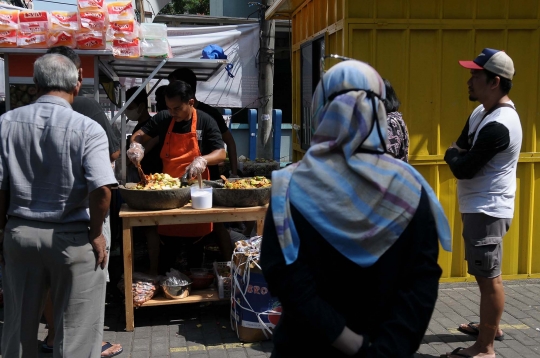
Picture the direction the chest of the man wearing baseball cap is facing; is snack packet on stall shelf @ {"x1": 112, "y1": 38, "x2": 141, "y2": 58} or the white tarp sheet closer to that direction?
the snack packet on stall shelf

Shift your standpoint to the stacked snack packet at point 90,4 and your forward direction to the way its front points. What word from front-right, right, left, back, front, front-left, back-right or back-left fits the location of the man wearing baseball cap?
front-left

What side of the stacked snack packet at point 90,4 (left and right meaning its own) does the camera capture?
front

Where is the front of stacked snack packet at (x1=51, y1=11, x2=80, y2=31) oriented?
toward the camera

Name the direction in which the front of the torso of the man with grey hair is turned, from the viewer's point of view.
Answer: away from the camera

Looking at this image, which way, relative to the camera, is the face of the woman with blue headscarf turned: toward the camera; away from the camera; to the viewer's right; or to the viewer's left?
away from the camera

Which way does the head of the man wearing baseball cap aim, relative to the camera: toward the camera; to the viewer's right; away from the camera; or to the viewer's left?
to the viewer's left

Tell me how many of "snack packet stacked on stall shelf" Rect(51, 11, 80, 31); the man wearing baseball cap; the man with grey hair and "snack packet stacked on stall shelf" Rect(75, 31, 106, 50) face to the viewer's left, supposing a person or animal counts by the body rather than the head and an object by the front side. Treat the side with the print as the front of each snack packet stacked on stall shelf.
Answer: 1

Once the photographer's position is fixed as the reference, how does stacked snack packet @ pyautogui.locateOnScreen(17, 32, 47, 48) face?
facing the viewer

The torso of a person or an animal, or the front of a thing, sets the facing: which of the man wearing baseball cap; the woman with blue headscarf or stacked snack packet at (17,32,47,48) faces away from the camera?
the woman with blue headscarf

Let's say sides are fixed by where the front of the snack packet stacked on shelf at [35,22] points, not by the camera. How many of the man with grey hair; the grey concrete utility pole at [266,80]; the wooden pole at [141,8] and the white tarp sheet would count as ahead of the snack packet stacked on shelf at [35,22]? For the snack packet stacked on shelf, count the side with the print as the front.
1

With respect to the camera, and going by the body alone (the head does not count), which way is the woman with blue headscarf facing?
away from the camera

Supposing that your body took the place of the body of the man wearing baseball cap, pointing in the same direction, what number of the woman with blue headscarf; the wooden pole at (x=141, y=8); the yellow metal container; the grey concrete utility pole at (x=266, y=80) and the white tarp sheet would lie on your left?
1

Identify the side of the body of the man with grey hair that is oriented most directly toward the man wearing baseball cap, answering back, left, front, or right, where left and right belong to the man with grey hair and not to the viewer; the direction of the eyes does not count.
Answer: right

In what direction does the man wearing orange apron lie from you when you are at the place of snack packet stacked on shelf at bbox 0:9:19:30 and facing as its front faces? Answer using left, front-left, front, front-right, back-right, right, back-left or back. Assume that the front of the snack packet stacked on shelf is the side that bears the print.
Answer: left

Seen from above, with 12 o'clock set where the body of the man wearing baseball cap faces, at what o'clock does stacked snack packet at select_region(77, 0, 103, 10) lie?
The stacked snack packet is roughly at 12 o'clock from the man wearing baseball cap.

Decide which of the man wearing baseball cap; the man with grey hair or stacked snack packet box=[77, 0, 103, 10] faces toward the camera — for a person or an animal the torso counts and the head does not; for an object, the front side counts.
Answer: the stacked snack packet
